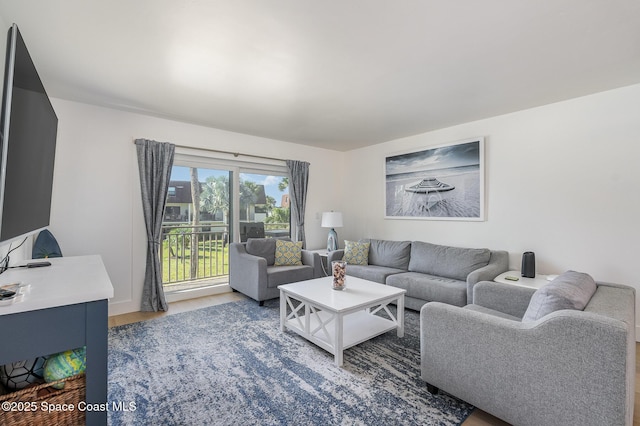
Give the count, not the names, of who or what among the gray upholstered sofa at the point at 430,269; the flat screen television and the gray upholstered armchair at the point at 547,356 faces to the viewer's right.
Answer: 1

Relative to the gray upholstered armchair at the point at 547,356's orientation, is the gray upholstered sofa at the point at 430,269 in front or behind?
in front

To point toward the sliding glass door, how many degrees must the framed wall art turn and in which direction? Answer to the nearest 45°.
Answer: approximately 45° to its right

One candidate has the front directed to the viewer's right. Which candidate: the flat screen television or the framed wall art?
the flat screen television

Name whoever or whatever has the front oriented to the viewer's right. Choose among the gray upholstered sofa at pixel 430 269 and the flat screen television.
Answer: the flat screen television

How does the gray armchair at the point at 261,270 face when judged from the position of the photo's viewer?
facing the viewer and to the right of the viewer

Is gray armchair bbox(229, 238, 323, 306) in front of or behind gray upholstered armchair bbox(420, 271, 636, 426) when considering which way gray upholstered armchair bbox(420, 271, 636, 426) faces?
in front

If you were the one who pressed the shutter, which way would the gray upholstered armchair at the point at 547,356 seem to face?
facing away from the viewer and to the left of the viewer

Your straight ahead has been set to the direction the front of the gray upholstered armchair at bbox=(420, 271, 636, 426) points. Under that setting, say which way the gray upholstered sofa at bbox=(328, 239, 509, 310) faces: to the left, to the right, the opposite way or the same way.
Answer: to the left

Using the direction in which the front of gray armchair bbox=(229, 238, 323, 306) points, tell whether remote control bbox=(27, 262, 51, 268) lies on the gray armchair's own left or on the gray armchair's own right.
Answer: on the gray armchair's own right

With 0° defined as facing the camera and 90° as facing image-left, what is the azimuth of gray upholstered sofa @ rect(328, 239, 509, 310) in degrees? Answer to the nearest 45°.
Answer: approximately 45°

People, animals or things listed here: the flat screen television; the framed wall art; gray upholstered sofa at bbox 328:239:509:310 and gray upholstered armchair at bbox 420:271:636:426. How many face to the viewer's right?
1

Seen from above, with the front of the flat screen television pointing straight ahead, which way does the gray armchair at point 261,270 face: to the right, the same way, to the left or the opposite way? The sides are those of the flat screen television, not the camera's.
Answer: to the right

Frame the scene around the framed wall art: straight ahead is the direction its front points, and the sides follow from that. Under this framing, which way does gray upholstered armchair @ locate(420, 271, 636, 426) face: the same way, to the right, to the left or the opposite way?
to the right

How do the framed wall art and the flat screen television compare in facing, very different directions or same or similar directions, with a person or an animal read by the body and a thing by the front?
very different directions

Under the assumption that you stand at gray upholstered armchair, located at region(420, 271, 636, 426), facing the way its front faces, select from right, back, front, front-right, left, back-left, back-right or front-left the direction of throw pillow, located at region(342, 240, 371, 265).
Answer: front

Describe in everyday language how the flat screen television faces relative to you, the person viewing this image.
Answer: facing to the right of the viewer
